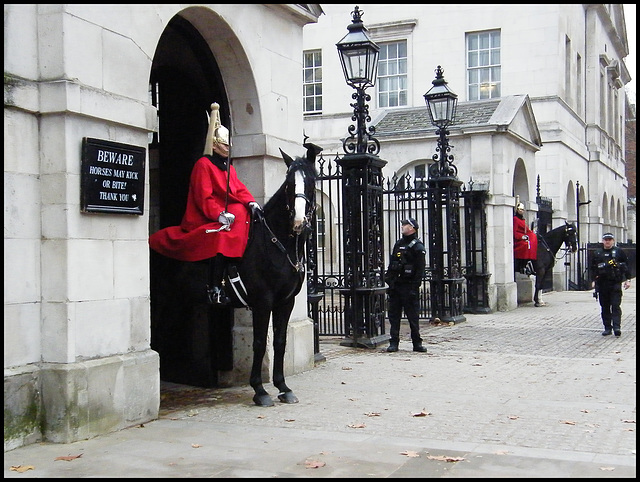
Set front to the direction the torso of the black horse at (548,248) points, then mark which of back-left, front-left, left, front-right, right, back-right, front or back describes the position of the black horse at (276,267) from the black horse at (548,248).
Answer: right

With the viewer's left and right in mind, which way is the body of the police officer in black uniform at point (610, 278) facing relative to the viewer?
facing the viewer

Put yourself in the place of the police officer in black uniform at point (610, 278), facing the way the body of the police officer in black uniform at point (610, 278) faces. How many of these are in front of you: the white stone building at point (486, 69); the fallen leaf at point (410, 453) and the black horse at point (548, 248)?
1

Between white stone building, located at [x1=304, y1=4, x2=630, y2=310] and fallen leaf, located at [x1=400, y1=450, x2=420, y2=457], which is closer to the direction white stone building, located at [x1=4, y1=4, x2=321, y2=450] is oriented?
the fallen leaf

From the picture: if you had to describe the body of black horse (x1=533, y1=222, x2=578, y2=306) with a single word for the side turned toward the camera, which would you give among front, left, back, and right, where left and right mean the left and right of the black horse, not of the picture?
right

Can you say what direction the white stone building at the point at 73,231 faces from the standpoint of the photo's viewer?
facing the viewer and to the right of the viewer

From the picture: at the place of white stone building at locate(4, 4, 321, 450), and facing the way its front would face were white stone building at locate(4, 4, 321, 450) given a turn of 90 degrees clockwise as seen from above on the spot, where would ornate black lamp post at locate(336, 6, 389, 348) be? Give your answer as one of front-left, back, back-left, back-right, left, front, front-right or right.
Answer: back

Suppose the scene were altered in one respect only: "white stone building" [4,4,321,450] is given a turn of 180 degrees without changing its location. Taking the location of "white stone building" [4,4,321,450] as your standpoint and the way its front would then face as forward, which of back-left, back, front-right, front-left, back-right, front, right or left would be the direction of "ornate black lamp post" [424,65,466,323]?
right

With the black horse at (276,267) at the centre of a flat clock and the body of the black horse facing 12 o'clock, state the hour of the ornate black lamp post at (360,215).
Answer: The ornate black lamp post is roughly at 8 o'clock from the black horse.

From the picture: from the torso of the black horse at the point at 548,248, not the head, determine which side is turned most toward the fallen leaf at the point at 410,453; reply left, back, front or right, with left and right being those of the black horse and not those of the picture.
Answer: right
